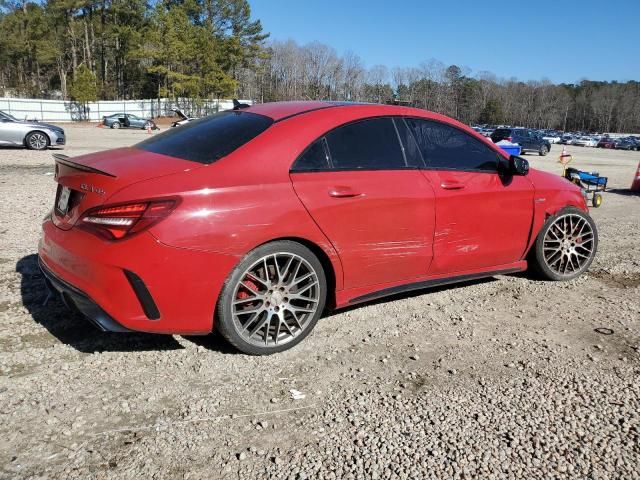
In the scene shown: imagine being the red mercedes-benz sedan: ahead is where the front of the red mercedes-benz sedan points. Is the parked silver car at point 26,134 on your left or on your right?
on your left

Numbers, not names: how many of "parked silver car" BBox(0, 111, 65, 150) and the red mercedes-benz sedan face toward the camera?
0

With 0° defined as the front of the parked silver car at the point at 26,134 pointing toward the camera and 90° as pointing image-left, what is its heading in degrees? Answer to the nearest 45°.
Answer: approximately 270°

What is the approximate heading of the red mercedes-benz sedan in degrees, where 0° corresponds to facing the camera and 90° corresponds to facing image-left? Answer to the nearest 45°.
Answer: approximately 225°

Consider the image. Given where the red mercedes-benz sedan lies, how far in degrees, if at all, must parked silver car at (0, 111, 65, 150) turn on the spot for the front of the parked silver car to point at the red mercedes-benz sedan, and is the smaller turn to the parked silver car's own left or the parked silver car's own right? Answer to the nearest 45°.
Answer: approximately 90° to the parked silver car's own right
